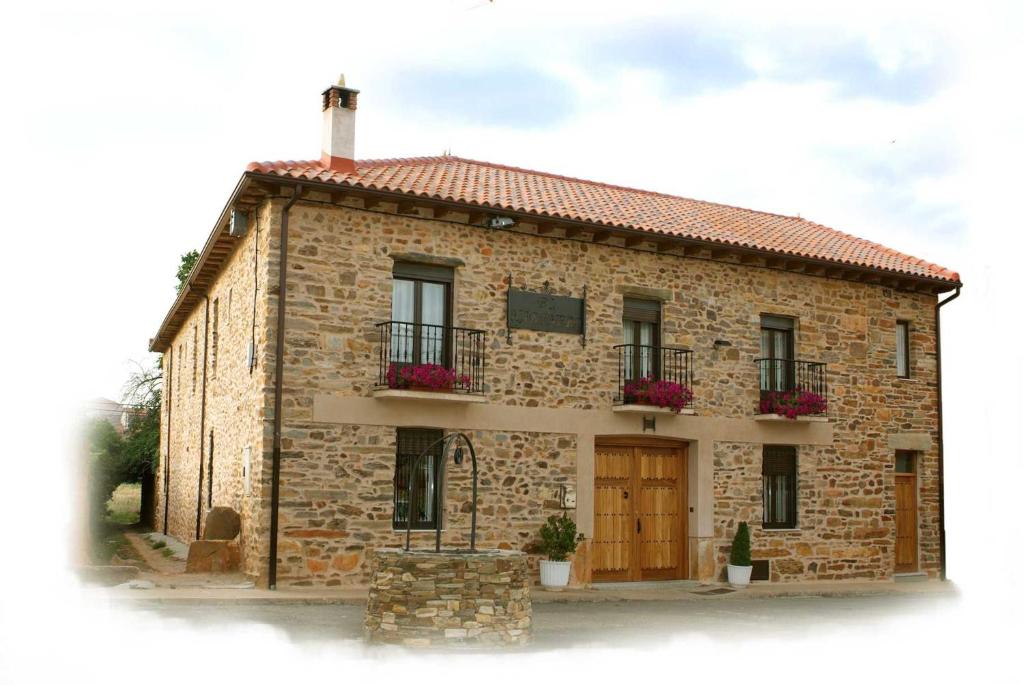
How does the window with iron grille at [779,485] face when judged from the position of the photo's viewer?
facing the viewer and to the right of the viewer

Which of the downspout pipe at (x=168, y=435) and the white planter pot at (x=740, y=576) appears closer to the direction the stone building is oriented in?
the white planter pot

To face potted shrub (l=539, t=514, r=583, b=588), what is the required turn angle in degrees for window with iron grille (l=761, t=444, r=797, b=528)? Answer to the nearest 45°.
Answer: approximately 90° to its right

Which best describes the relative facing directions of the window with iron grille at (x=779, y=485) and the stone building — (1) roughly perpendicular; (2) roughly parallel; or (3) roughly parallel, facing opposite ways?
roughly parallel

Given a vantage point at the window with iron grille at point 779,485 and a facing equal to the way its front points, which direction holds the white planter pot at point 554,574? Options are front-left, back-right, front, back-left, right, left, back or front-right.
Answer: right

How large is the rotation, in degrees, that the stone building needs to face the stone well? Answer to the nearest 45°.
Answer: approximately 45° to its right

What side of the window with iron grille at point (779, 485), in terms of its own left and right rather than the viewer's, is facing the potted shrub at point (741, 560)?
right
